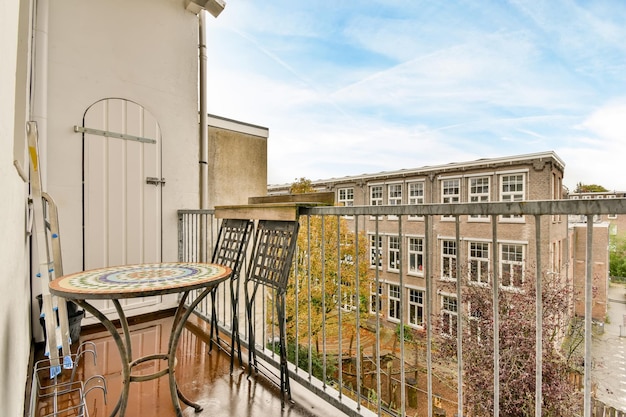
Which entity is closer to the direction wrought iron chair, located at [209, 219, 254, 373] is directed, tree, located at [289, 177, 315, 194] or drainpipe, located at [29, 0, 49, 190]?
the drainpipe

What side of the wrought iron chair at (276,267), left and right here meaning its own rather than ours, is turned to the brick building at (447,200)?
back

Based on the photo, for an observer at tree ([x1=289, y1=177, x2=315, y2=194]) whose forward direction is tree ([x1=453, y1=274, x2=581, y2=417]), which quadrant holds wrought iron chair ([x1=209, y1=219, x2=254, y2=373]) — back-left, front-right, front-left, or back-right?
front-right

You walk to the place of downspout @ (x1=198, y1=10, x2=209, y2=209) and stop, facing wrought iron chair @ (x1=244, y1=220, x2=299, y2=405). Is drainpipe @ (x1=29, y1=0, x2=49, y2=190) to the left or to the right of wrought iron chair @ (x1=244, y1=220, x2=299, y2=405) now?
right

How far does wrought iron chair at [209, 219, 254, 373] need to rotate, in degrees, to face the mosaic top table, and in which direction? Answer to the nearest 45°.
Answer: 0° — it already faces it

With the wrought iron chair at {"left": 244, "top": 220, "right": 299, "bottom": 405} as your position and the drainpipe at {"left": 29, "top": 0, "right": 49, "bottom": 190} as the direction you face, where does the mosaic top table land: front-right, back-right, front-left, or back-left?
front-left

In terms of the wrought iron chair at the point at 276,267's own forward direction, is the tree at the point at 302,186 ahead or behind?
behind

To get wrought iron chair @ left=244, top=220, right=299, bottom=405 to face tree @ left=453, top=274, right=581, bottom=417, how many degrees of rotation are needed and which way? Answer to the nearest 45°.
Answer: approximately 180°

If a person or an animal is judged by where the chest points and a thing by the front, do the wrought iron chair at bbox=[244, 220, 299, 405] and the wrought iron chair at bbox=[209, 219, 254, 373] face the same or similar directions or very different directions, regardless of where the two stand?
same or similar directions

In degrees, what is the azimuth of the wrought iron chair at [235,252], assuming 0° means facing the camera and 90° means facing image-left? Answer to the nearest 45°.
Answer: approximately 45°

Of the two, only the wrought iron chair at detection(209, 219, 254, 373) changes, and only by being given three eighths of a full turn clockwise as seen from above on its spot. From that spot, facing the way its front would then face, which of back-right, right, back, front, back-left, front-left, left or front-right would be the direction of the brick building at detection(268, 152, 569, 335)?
front-right

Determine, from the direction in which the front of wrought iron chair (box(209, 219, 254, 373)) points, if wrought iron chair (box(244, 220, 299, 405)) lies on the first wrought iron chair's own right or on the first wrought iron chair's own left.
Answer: on the first wrought iron chair's own left

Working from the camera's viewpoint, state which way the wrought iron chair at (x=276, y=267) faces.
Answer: facing the viewer and to the left of the viewer

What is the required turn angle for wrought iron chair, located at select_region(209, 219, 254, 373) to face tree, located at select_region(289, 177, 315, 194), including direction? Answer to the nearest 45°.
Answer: approximately 135° to its right
